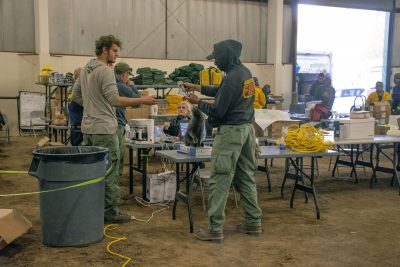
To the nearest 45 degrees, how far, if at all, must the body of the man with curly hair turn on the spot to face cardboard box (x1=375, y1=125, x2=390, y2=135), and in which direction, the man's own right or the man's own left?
0° — they already face it

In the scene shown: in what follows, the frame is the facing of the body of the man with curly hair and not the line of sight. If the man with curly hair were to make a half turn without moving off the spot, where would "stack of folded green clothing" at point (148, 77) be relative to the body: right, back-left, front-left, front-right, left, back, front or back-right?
back-right

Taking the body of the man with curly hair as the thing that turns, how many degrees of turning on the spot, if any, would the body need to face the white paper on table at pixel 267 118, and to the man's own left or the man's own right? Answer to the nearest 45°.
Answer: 0° — they already face it

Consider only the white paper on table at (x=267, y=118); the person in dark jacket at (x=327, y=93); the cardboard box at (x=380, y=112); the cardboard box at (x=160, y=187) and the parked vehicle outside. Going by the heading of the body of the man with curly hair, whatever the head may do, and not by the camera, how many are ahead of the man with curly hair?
5

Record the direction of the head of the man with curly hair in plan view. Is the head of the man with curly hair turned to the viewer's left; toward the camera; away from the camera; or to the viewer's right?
to the viewer's right

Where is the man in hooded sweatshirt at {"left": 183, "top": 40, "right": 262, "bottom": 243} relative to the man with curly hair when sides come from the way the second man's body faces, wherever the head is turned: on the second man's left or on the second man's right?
on the second man's right

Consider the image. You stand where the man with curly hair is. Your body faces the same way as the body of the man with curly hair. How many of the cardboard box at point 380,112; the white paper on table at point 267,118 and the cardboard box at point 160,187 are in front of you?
3

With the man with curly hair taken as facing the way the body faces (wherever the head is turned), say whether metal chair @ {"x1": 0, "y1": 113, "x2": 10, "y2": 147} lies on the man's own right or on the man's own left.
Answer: on the man's own left

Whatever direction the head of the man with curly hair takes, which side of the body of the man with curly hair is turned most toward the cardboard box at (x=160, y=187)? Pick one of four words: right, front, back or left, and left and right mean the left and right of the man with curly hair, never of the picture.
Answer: front

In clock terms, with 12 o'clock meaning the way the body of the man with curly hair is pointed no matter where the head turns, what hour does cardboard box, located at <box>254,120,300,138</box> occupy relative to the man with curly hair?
The cardboard box is roughly at 12 o'clock from the man with curly hair.

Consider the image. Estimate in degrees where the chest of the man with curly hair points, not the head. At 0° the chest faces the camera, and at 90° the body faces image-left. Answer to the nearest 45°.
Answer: approximately 225°

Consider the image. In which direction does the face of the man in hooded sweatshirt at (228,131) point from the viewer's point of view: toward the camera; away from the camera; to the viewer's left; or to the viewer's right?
to the viewer's left
